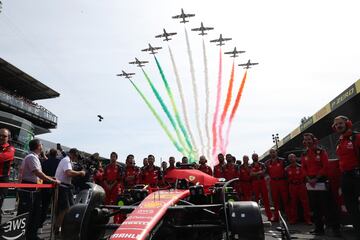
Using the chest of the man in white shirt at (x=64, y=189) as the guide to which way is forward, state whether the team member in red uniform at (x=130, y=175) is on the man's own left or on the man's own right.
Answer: on the man's own left

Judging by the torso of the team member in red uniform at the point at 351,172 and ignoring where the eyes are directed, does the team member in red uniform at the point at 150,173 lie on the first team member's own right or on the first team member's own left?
on the first team member's own right

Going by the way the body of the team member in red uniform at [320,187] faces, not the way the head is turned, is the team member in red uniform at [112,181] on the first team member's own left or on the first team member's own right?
on the first team member's own right

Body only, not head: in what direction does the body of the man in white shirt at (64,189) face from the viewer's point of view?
to the viewer's right

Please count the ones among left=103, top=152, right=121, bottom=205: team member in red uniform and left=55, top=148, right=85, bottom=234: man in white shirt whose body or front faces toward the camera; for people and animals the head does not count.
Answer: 1

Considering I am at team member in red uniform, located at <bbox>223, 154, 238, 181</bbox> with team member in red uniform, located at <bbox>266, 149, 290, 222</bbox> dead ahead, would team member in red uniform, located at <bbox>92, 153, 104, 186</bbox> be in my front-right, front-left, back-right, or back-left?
back-right

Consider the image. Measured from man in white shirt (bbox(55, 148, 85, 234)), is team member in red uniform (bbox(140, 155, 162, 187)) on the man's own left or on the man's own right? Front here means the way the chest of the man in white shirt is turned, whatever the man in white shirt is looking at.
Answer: on the man's own left

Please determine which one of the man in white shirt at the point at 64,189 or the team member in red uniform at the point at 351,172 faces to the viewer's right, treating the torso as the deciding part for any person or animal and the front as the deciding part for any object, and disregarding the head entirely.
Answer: the man in white shirt

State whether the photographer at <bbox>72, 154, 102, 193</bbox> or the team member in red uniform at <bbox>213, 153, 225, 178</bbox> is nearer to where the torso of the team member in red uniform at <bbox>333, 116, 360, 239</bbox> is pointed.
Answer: the photographer

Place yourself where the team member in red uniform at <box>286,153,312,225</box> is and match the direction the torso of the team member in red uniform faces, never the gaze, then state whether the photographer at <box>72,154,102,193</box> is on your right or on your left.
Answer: on your right

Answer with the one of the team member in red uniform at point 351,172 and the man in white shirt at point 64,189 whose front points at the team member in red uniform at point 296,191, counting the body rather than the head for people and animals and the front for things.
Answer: the man in white shirt

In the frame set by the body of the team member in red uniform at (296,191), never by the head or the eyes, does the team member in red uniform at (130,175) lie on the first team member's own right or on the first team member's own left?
on the first team member's own right
